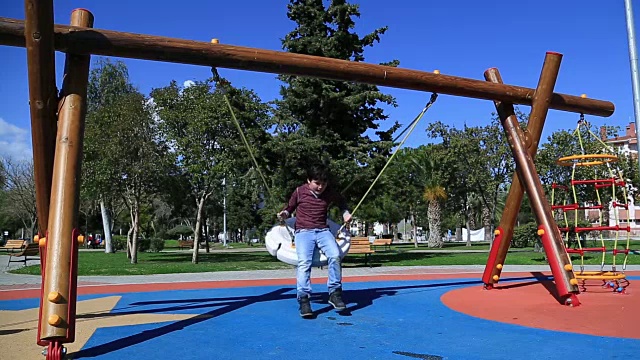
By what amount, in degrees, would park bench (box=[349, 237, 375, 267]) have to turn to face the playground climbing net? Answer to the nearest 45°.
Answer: approximately 45° to its left

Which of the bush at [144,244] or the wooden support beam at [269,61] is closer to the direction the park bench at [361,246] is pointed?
the wooden support beam

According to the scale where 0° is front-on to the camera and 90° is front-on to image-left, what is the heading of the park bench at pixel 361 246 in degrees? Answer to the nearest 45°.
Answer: approximately 0°

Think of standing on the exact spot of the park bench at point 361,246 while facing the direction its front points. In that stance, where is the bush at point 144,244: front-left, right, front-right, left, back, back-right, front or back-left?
back-right

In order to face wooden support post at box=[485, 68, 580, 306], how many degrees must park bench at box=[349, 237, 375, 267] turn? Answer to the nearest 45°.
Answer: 0° — it already faces it
